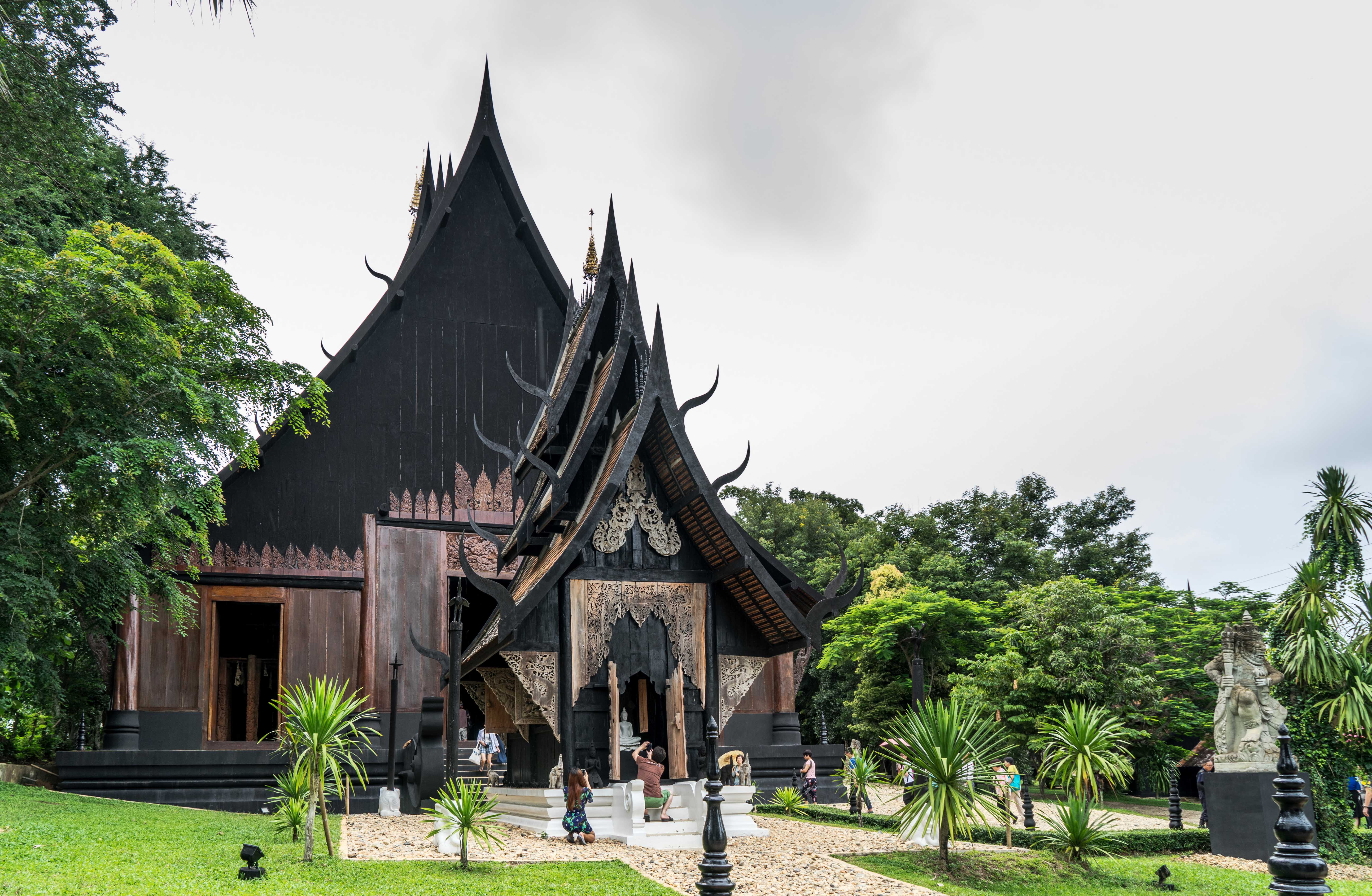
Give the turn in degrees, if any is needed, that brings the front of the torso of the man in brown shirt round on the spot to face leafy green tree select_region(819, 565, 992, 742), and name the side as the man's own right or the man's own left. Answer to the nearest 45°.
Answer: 0° — they already face it

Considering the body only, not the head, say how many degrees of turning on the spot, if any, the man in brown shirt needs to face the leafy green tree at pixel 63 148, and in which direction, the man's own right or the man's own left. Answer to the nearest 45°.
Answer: approximately 45° to the man's own left

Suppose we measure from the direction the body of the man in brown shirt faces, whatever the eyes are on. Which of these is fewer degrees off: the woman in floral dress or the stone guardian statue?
the stone guardian statue

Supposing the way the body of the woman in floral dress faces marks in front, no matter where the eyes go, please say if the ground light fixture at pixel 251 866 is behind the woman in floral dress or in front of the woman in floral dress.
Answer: behind

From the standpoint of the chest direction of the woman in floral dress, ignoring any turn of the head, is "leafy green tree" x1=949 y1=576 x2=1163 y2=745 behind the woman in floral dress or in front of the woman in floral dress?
in front

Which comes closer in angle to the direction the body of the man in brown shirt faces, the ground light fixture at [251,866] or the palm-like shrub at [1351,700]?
the palm-like shrub

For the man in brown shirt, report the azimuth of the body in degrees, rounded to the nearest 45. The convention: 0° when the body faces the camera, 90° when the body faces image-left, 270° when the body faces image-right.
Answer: approximately 180°

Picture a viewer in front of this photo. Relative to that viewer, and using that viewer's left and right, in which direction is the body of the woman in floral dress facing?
facing away from the viewer and to the right of the viewer

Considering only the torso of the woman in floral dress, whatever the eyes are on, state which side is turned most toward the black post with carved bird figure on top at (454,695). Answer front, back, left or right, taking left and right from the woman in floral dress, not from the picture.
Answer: left

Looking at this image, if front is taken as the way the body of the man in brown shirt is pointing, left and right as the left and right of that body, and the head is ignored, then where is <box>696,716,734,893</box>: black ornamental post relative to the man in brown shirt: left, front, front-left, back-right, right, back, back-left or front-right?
back

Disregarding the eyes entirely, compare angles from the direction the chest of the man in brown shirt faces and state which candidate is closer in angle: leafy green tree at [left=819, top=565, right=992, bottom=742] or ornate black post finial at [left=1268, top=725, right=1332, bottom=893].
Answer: the leafy green tree

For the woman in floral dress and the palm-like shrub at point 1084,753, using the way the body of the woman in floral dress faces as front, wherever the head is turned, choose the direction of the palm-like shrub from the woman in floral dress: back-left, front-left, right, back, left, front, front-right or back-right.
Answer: front-right

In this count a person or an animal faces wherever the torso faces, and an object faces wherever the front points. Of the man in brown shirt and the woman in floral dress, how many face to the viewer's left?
0
